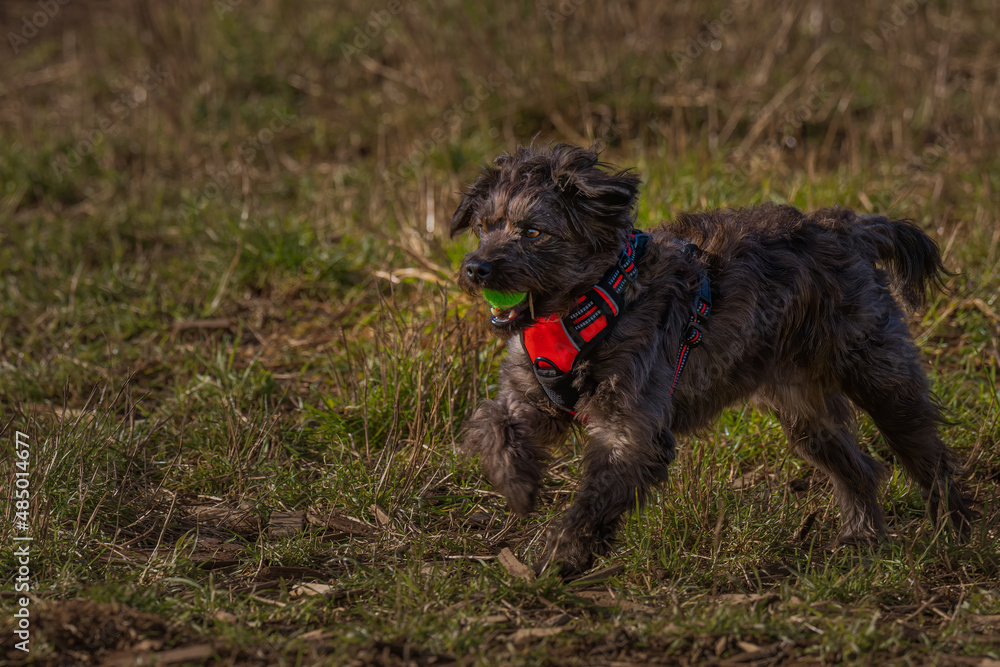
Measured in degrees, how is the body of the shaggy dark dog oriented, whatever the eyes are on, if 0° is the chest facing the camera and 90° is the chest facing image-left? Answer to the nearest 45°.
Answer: approximately 45°
